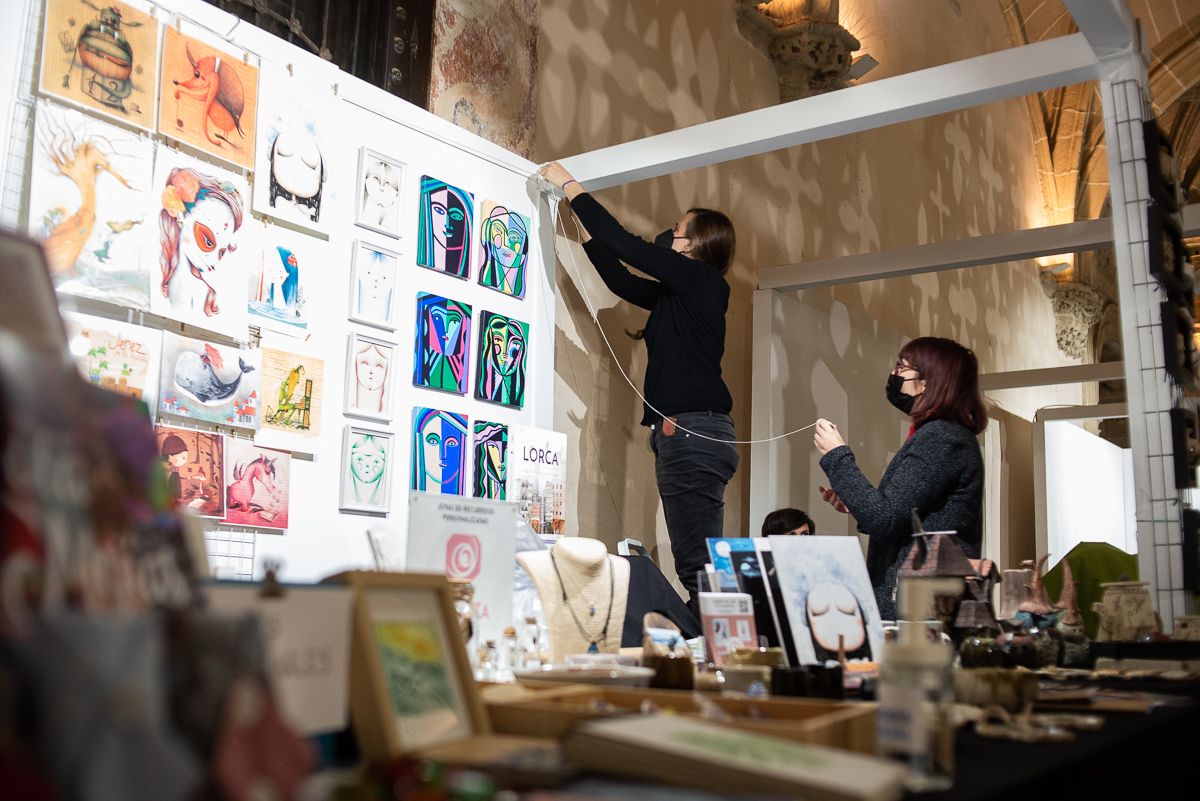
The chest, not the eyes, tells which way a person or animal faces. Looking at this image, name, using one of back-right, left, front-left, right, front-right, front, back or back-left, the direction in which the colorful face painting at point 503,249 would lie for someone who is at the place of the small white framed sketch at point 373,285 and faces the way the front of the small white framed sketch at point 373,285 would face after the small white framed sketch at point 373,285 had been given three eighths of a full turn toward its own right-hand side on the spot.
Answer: back-right

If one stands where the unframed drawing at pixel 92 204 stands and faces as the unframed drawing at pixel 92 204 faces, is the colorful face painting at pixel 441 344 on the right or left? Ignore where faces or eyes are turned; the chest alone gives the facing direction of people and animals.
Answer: on its left

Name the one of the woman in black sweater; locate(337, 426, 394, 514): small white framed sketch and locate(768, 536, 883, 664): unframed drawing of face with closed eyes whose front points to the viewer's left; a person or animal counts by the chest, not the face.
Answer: the woman in black sweater

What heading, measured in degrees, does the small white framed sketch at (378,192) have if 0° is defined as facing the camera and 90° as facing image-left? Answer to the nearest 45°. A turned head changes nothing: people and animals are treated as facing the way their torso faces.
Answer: approximately 315°

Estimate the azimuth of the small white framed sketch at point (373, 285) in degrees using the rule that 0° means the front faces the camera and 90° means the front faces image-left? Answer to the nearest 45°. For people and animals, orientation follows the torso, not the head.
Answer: approximately 315°

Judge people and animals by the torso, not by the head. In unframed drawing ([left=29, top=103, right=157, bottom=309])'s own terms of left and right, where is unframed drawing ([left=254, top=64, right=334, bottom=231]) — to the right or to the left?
on its left

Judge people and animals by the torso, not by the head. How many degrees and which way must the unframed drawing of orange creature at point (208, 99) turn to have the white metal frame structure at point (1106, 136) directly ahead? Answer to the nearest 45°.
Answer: approximately 45° to its left

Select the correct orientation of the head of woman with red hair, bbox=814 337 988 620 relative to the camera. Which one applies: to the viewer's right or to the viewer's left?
to the viewer's left

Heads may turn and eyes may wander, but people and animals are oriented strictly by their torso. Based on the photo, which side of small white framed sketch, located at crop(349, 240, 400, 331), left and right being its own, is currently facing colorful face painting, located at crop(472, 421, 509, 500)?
left

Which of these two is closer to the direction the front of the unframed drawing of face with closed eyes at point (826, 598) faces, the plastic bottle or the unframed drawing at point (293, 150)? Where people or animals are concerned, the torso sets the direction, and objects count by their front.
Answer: the plastic bottle

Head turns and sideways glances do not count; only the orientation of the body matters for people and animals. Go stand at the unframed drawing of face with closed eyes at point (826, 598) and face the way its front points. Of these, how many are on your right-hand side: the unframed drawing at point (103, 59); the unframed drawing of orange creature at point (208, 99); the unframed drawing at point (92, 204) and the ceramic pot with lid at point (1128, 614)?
3

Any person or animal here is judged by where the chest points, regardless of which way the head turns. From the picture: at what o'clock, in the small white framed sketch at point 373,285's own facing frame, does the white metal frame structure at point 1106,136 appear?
The white metal frame structure is roughly at 11 o'clock from the small white framed sketch.

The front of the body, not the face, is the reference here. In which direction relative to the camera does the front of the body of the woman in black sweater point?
to the viewer's left

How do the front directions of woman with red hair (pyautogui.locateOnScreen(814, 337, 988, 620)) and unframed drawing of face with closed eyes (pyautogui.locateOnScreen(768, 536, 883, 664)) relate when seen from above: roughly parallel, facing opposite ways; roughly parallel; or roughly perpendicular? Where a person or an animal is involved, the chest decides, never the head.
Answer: roughly perpendicular
